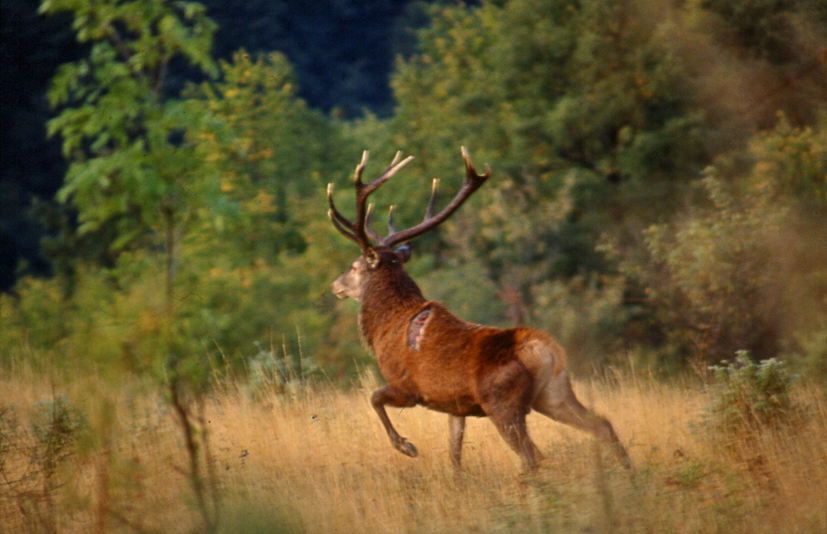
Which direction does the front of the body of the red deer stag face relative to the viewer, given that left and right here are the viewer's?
facing away from the viewer and to the left of the viewer

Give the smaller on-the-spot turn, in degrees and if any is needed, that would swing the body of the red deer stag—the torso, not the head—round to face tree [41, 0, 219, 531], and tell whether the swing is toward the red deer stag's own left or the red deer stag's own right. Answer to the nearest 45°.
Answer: approximately 90° to the red deer stag's own left

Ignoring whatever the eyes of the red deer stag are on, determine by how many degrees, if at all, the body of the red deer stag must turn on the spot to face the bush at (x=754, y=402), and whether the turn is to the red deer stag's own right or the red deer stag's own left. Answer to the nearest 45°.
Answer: approximately 135° to the red deer stag's own right

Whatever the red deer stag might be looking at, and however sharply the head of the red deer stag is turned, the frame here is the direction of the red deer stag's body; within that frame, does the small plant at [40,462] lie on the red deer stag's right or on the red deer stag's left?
on the red deer stag's left
